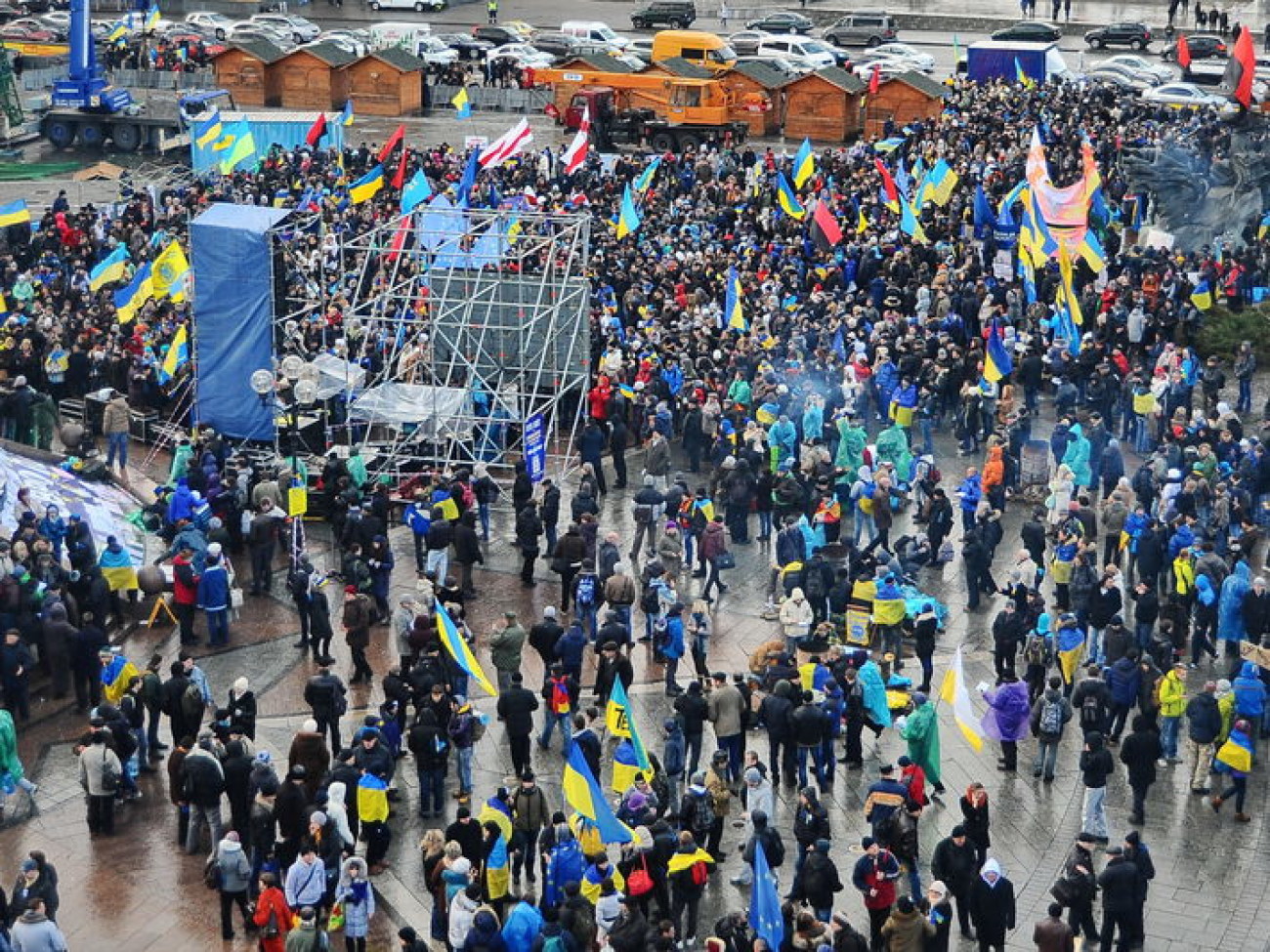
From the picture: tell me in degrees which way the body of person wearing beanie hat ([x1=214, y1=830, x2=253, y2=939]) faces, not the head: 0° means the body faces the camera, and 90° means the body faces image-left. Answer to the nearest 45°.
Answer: approximately 180°

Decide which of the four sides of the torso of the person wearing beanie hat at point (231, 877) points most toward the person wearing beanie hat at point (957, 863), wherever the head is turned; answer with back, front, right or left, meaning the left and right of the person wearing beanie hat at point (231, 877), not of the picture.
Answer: right

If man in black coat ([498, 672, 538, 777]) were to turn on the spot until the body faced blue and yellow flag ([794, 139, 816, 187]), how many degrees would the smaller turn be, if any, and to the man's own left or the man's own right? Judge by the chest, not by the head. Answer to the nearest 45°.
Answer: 0° — they already face it

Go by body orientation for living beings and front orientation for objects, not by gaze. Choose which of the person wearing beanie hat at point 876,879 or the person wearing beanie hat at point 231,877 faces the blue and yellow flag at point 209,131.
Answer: the person wearing beanie hat at point 231,877
